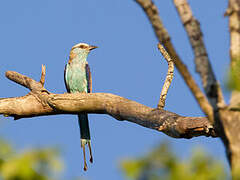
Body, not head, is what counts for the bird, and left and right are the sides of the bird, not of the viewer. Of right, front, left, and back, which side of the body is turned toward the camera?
front
